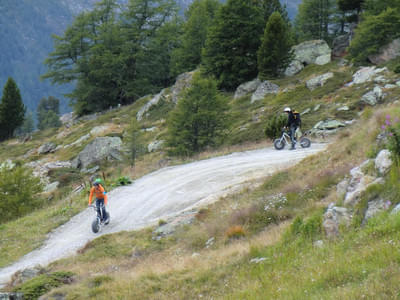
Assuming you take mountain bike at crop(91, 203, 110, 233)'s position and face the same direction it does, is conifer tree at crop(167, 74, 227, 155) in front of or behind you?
behind

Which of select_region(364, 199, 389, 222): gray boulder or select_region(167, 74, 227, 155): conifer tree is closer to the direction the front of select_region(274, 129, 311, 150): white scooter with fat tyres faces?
the conifer tree

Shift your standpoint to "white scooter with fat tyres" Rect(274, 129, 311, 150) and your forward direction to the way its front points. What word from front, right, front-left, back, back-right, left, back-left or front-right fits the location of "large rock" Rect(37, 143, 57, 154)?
front-right

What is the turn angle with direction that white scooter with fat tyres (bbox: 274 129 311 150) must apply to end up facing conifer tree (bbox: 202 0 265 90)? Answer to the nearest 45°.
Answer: approximately 90° to its right

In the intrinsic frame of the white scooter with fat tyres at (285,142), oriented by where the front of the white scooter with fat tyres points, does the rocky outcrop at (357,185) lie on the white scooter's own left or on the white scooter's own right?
on the white scooter's own left

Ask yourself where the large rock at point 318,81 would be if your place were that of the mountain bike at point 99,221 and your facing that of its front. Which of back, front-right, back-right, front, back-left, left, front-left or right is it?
back

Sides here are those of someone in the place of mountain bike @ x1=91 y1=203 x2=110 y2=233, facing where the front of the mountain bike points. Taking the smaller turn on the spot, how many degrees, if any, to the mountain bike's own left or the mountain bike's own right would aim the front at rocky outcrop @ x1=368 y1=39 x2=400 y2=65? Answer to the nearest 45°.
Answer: approximately 180°

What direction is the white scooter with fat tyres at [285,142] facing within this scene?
to the viewer's left

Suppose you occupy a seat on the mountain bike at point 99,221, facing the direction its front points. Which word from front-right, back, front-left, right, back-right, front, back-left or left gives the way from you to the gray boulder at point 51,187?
back-right

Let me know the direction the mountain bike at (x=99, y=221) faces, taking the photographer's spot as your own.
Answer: facing the viewer and to the left of the viewer

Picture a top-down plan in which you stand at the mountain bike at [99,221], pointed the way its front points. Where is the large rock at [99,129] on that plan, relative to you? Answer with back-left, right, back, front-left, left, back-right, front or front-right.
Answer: back-right

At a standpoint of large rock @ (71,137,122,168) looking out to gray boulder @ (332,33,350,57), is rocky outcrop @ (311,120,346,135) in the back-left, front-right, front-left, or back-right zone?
front-right

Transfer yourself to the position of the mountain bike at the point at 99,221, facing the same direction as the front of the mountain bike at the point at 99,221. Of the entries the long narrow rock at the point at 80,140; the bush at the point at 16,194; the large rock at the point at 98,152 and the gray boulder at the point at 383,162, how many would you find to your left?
1

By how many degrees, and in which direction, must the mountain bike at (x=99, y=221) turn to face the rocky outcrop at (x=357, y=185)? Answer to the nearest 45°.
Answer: approximately 90° to its left

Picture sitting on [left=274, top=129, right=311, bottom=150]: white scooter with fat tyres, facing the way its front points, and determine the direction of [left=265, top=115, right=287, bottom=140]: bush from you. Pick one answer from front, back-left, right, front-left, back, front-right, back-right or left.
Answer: right

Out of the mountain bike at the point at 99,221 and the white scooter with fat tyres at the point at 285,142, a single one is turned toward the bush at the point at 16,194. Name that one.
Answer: the white scooter with fat tyres at the point at 285,142

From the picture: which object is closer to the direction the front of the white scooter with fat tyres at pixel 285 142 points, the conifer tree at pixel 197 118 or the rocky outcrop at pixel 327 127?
the conifer tree

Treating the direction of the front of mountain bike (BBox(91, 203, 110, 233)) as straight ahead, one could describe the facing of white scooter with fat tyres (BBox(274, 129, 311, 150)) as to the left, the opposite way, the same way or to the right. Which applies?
to the right

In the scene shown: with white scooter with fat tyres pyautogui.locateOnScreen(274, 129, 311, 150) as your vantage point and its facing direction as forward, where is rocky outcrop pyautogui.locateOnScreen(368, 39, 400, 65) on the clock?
The rocky outcrop is roughly at 4 o'clock from the white scooter with fat tyres.
